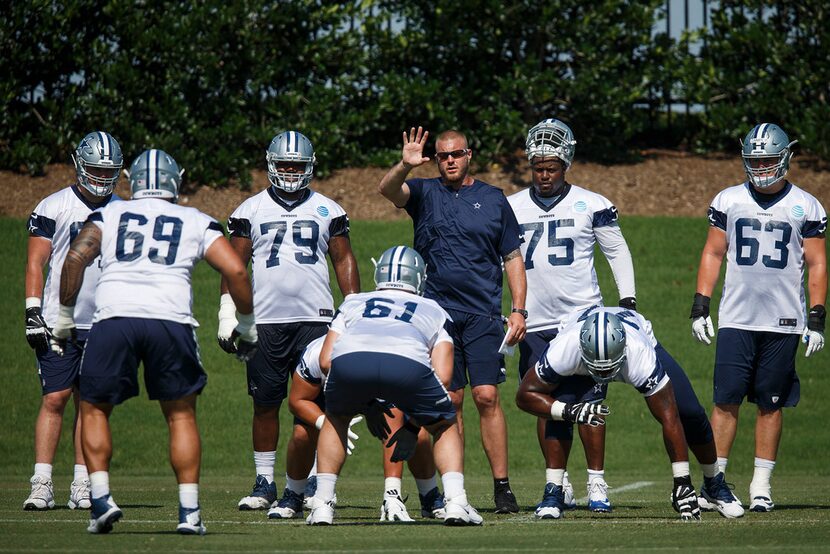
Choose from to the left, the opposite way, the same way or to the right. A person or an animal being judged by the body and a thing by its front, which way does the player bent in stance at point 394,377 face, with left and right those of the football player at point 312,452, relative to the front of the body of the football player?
the opposite way

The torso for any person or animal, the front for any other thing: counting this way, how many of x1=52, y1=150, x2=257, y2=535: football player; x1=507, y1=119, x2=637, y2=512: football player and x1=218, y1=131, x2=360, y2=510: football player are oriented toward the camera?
2

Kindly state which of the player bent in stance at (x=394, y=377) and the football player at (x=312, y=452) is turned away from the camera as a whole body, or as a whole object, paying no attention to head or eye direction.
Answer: the player bent in stance

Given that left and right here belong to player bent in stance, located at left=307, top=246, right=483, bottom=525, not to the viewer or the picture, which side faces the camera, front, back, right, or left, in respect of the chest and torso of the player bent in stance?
back

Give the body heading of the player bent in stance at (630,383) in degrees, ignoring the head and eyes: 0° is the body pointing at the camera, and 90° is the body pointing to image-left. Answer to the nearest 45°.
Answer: approximately 0°

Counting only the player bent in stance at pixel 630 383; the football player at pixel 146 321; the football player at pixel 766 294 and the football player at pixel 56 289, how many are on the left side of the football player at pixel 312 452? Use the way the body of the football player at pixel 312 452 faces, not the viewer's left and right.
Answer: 2

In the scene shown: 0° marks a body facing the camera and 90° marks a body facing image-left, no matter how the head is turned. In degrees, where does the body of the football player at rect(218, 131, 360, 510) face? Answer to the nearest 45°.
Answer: approximately 0°

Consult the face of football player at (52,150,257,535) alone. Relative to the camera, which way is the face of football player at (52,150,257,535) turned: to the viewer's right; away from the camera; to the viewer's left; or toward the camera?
away from the camera

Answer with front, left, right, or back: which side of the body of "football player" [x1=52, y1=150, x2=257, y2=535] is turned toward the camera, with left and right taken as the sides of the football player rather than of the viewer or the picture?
back
